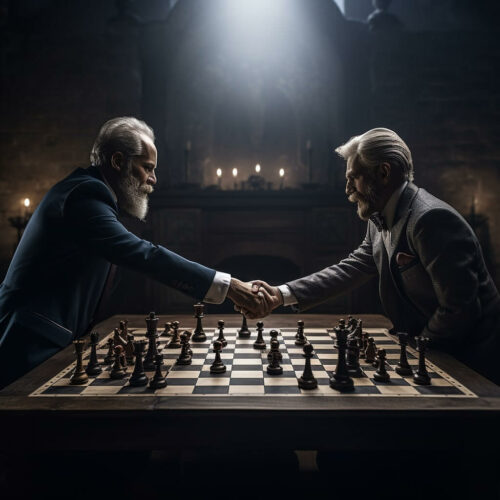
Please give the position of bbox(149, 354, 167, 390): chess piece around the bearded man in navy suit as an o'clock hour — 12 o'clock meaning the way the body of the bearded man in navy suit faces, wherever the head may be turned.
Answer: The chess piece is roughly at 2 o'clock from the bearded man in navy suit.

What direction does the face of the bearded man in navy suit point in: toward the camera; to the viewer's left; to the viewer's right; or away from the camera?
to the viewer's right

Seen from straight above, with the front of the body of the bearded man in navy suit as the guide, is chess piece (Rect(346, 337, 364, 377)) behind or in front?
in front

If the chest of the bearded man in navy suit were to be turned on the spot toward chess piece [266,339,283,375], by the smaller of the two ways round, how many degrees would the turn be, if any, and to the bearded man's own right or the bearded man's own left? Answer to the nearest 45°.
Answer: approximately 45° to the bearded man's own right

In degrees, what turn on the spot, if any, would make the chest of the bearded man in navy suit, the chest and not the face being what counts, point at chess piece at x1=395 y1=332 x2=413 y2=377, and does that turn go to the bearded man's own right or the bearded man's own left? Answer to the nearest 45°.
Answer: approximately 45° to the bearded man's own right

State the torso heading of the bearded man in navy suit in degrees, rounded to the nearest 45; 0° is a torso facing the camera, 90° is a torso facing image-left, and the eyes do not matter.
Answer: approximately 270°

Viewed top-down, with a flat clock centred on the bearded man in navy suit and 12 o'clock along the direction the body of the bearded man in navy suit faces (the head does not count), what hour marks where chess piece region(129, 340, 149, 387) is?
The chess piece is roughly at 2 o'clock from the bearded man in navy suit.

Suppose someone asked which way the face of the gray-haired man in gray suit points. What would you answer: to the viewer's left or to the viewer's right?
to the viewer's left

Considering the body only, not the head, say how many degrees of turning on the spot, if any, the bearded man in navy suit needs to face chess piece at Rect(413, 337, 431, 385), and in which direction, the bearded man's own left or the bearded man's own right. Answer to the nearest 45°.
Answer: approximately 45° to the bearded man's own right

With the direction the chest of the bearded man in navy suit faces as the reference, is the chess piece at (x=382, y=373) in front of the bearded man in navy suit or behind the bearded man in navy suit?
in front

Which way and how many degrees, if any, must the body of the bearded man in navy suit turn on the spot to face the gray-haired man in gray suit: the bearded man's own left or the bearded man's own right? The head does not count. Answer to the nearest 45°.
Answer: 0° — they already face them
